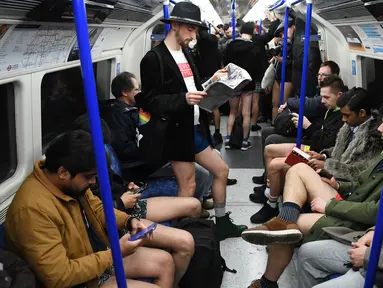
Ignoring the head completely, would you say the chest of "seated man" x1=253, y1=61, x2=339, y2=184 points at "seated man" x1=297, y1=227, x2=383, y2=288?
no

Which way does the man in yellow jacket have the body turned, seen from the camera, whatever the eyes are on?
to the viewer's right

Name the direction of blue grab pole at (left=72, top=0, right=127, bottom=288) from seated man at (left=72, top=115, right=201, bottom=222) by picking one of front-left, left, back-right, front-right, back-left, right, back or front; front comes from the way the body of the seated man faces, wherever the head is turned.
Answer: right

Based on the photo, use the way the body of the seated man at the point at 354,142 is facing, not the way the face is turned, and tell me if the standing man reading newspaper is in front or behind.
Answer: in front

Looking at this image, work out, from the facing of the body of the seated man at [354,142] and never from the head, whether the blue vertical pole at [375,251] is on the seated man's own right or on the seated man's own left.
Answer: on the seated man's own left

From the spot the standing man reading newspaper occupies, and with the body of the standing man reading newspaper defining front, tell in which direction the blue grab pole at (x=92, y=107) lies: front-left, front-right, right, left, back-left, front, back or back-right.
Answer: front-right

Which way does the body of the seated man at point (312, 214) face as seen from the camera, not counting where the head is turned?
to the viewer's left

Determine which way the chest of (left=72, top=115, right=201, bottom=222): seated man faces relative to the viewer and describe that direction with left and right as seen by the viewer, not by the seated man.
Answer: facing to the right of the viewer

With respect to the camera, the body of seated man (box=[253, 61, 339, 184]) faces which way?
to the viewer's left

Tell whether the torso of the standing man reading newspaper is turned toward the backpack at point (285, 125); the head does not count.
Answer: no

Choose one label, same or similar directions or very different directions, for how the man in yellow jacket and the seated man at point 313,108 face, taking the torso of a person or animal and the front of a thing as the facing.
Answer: very different directions

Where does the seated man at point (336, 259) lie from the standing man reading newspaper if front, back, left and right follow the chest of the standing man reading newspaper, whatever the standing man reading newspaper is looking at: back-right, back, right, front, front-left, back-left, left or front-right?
front

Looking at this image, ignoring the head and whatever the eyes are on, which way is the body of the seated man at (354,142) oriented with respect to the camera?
to the viewer's left
